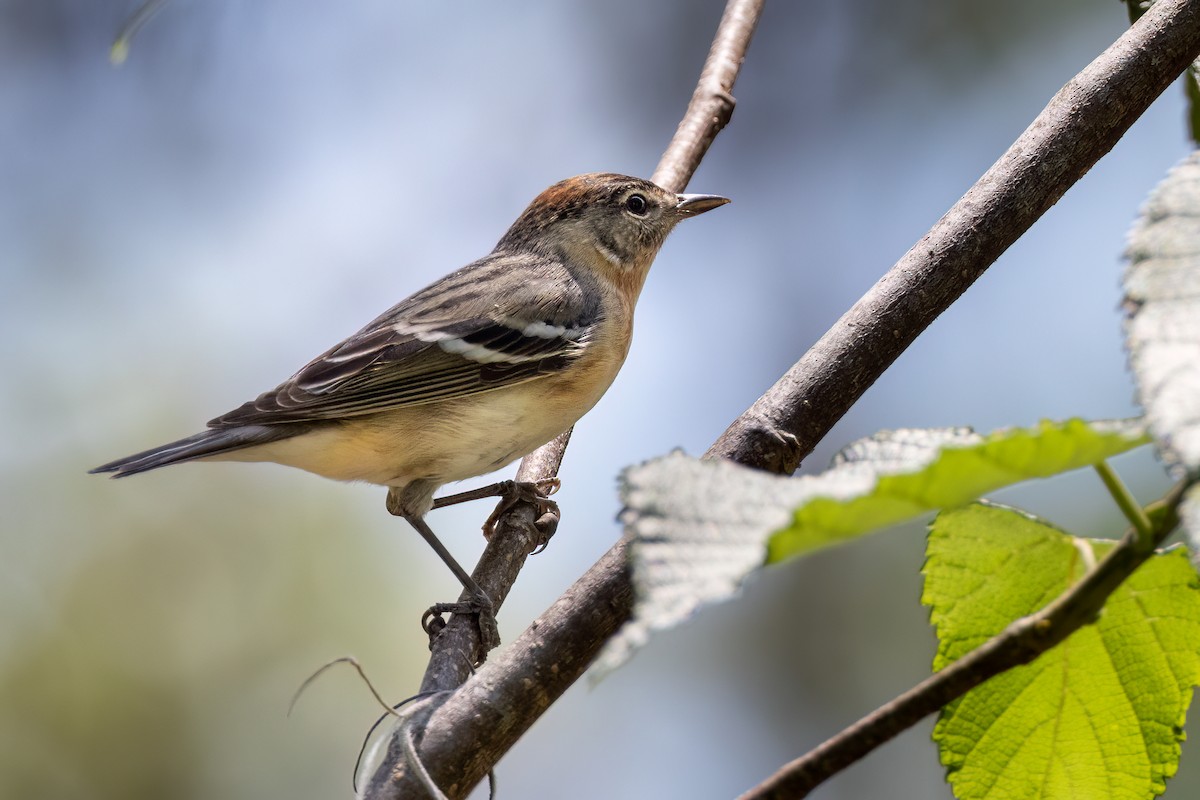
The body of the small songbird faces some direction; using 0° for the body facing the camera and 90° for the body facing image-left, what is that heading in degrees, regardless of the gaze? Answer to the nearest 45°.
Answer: approximately 270°
